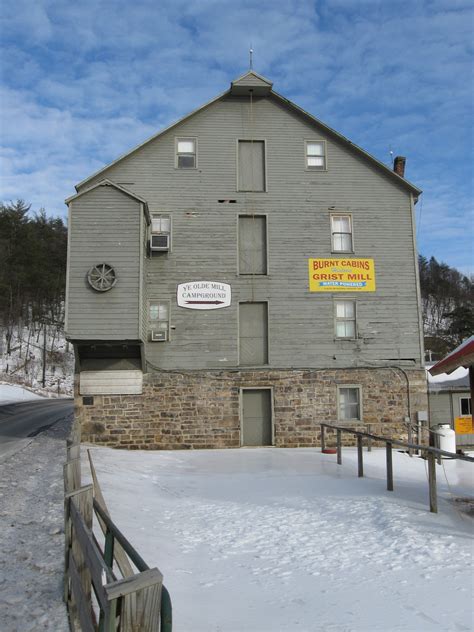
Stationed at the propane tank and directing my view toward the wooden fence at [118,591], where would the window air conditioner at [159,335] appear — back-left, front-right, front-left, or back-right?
front-right

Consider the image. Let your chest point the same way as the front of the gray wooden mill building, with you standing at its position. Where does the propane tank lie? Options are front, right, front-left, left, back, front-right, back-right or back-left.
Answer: left

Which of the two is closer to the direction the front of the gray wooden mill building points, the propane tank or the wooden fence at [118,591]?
the wooden fence

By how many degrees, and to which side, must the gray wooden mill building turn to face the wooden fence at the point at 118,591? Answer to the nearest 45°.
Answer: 0° — it already faces it

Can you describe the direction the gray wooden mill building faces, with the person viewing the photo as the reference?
facing the viewer
